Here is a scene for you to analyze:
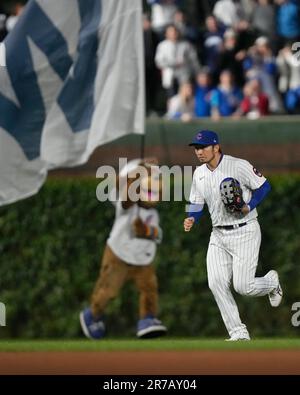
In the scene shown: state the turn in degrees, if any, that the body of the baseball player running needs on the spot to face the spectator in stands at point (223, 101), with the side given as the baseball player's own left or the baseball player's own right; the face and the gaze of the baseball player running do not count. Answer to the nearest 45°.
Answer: approximately 135° to the baseball player's own right

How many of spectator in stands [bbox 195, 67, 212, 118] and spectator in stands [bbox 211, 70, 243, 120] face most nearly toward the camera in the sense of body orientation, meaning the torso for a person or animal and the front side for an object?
2

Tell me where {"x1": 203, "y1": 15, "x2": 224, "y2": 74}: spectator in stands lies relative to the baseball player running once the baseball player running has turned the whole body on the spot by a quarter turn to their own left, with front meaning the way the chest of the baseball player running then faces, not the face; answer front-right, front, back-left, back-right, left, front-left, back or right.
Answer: back-left

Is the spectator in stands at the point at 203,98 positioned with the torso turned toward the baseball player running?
yes

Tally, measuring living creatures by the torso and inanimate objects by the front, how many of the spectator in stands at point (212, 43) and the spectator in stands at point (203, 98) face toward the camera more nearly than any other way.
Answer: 2
